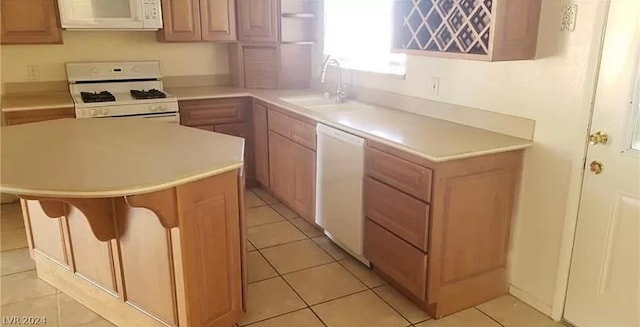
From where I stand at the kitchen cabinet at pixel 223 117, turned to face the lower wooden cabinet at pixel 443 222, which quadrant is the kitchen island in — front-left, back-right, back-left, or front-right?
front-right

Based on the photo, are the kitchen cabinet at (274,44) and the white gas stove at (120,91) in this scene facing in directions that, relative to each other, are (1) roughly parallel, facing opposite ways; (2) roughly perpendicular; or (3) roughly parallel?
roughly parallel

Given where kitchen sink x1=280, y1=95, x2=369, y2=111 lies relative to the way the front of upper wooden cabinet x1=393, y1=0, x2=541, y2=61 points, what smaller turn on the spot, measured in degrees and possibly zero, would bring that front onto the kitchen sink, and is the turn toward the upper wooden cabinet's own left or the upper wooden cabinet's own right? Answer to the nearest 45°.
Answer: approximately 90° to the upper wooden cabinet's own right

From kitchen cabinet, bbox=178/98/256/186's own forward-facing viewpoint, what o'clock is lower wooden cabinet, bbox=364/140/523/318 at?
The lower wooden cabinet is roughly at 11 o'clock from the kitchen cabinet.

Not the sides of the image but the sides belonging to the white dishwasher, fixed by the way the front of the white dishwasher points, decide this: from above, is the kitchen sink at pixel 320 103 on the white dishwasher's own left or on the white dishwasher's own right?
on the white dishwasher's own right

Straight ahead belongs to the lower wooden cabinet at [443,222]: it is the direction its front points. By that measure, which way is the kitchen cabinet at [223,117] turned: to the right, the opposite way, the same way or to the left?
to the left

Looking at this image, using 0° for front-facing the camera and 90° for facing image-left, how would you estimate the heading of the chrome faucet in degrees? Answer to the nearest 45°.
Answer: approximately 45°

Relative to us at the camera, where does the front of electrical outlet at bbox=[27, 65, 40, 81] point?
facing the viewer

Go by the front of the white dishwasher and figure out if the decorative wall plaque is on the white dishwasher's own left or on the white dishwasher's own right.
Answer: on the white dishwasher's own left

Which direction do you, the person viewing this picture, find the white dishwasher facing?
facing the viewer and to the left of the viewer

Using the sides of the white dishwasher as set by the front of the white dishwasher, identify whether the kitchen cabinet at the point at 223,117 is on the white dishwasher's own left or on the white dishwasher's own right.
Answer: on the white dishwasher's own right

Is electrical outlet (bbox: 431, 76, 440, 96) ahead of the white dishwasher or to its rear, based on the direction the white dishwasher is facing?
to the rear

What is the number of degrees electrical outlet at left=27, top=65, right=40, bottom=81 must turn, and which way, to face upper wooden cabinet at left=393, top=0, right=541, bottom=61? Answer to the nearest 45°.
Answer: approximately 45° to its left

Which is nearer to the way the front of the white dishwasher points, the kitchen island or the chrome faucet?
the kitchen island

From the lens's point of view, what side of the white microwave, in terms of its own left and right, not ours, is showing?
front
